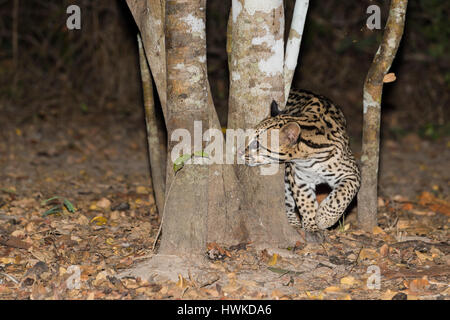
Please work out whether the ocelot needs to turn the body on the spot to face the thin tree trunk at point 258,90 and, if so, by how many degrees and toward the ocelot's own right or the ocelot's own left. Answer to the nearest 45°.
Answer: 0° — it already faces it

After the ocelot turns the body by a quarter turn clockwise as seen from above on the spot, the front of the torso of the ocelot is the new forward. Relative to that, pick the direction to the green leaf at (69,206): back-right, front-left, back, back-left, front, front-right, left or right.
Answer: front-left

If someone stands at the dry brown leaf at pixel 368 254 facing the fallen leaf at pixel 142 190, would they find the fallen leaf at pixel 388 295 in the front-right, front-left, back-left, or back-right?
back-left

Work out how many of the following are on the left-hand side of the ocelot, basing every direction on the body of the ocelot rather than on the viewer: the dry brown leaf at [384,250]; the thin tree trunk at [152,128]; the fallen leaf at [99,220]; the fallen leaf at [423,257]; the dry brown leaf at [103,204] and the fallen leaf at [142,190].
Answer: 2

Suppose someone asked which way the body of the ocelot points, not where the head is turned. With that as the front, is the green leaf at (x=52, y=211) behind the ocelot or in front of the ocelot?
in front

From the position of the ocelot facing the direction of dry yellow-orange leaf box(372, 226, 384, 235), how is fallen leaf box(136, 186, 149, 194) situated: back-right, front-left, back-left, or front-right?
back-left

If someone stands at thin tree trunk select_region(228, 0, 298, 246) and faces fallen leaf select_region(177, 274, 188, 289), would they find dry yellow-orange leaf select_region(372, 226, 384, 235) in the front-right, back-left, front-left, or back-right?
back-left

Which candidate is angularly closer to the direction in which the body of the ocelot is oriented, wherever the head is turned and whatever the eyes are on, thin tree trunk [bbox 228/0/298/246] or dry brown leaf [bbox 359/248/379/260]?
the thin tree trunk

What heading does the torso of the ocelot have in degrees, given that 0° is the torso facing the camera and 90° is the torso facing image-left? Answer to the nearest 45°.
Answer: approximately 45°

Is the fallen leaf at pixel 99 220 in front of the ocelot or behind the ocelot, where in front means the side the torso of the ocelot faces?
in front

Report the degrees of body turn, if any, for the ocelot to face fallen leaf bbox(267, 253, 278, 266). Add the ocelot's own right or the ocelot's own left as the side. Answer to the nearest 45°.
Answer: approximately 45° to the ocelot's own left

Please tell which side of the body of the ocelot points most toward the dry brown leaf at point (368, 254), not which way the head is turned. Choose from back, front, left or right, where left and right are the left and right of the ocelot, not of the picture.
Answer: left
